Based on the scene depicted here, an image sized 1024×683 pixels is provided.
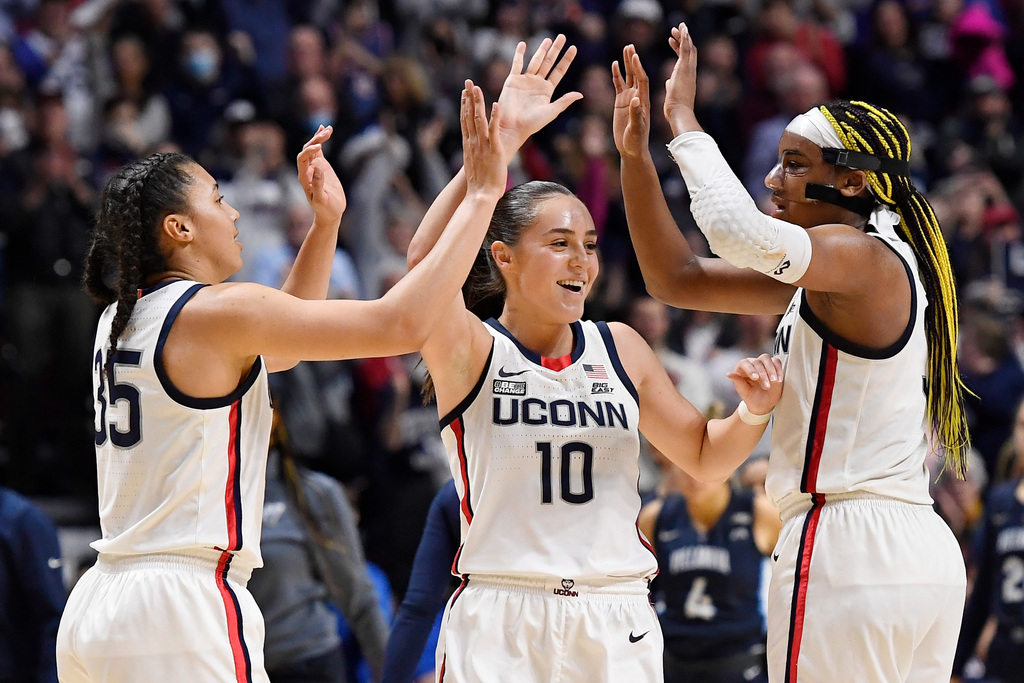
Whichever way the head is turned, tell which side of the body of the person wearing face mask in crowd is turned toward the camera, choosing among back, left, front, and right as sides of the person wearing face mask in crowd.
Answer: front

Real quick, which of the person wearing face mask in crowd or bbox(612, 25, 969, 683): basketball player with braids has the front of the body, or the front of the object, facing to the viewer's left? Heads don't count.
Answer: the basketball player with braids

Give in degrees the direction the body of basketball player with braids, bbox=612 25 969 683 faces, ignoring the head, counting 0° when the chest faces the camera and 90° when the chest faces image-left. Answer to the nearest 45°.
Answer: approximately 90°

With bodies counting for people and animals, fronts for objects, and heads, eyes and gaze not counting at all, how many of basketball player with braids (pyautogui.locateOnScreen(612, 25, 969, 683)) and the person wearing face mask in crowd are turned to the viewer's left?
1

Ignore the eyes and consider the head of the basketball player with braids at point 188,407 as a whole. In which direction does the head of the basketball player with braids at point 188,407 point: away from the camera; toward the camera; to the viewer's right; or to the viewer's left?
to the viewer's right

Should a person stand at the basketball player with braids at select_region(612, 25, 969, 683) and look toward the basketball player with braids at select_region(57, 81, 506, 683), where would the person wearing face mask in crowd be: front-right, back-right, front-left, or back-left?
front-right

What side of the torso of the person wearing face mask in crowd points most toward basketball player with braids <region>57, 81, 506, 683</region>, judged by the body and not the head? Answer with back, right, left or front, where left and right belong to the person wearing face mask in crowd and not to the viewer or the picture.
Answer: front

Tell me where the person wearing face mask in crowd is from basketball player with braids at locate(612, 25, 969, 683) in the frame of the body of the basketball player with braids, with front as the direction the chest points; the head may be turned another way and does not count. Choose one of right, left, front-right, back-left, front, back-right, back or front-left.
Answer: front-right

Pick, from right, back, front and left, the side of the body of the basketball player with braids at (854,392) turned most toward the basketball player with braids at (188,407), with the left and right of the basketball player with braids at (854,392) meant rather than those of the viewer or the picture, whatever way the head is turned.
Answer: front

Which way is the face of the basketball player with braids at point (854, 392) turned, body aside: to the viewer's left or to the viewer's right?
to the viewer's left

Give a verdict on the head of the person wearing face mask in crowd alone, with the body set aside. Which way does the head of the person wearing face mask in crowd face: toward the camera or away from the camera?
toward the camera
